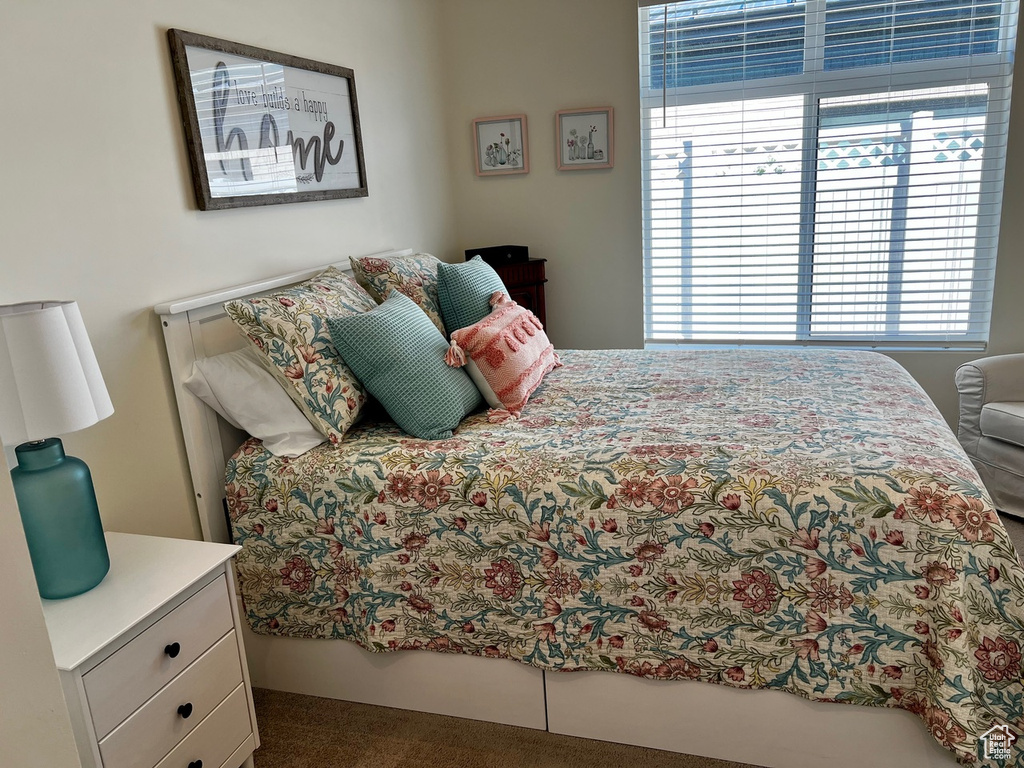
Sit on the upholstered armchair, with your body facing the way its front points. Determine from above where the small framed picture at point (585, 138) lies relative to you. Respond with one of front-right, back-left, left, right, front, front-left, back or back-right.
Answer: front-right

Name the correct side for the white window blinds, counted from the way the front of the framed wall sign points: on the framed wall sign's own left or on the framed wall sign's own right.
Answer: on the framed wall sign's own left

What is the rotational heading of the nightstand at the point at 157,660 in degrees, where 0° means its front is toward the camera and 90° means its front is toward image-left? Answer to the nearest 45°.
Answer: approximately 315°

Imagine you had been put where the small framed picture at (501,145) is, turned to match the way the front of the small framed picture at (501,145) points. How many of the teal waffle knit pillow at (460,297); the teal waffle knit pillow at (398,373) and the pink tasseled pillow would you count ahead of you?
3

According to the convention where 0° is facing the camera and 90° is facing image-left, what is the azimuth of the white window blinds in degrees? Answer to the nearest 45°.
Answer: approximately 0°

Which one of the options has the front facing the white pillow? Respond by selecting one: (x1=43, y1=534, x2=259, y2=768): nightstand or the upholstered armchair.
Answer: the upholstered armchair

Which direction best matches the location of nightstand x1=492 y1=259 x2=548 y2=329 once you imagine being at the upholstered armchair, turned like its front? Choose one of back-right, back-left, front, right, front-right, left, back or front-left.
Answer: front-right

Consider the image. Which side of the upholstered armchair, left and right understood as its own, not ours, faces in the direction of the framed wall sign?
front

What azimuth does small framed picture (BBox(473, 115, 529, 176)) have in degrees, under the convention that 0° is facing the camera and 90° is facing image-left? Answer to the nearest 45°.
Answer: approximately 0°

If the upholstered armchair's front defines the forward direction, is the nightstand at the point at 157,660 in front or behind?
in front

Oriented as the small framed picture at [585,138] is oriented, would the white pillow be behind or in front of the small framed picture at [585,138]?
in front

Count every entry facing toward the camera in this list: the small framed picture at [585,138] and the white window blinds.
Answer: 2

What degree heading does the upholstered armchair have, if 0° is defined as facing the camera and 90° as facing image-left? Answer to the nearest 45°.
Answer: approximately 45°
